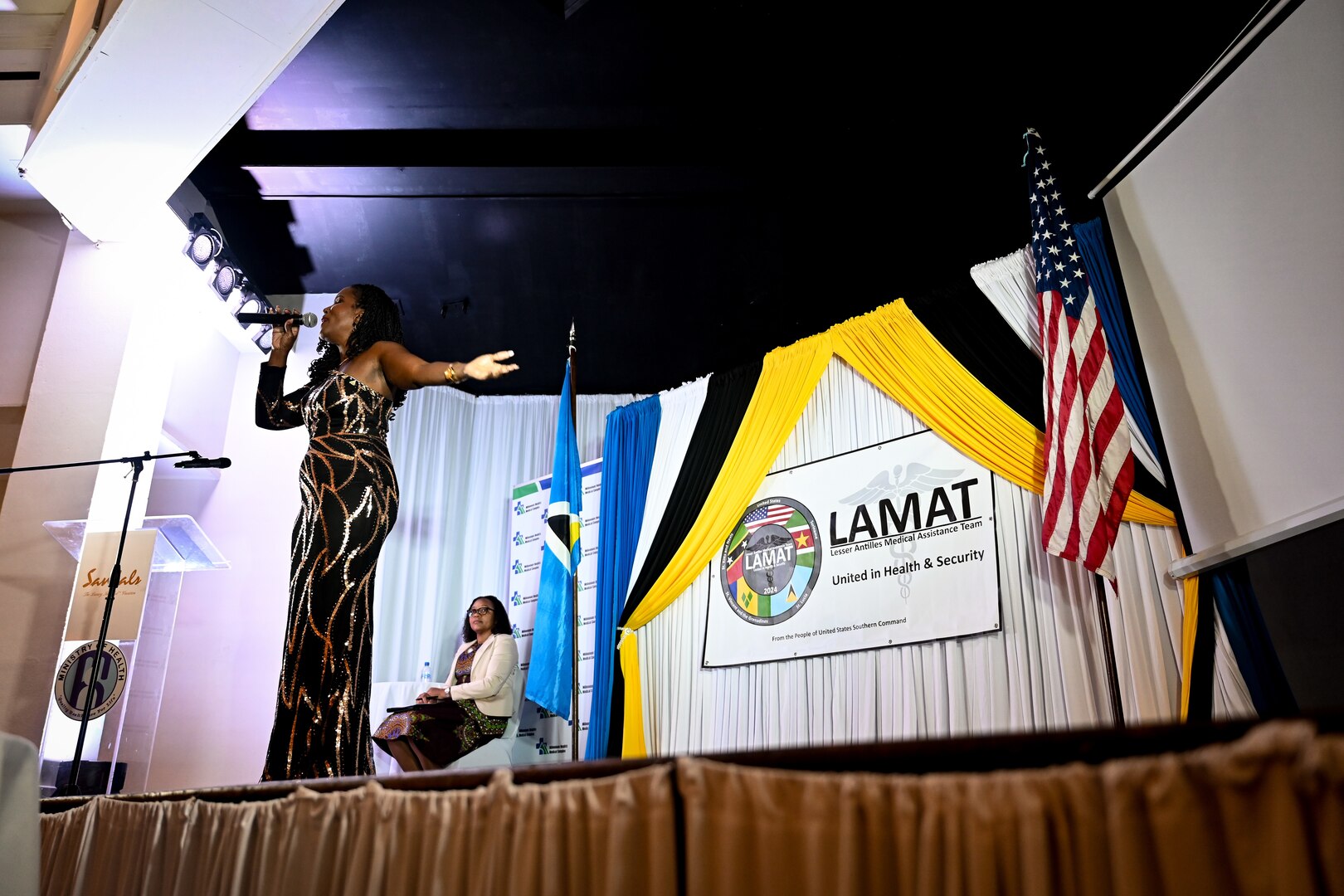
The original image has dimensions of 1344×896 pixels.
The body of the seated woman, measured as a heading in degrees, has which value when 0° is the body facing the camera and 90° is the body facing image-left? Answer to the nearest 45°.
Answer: approximately 45°

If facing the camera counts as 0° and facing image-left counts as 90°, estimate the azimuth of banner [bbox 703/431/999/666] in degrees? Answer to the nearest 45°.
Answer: approximately 45°

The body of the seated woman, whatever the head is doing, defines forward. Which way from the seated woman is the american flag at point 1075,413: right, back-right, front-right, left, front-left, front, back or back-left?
left

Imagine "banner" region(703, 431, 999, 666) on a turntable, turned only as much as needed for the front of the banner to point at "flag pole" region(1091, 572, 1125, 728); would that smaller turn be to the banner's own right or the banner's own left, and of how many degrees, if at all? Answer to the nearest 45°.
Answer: approximately 90° to the banner's own left

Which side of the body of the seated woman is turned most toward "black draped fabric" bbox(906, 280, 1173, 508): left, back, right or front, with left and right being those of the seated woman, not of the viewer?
left

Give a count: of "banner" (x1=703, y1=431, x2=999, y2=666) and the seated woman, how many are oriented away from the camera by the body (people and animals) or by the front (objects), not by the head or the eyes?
0

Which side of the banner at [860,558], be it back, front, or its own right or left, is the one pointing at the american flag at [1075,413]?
left

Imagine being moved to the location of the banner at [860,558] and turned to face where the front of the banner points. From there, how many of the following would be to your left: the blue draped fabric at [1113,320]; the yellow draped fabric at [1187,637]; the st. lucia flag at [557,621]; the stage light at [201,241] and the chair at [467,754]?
2

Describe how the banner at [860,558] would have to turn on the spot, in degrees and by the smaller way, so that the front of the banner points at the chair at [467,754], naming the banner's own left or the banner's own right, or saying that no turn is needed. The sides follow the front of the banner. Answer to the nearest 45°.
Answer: approximately 90° to the banner's own right
